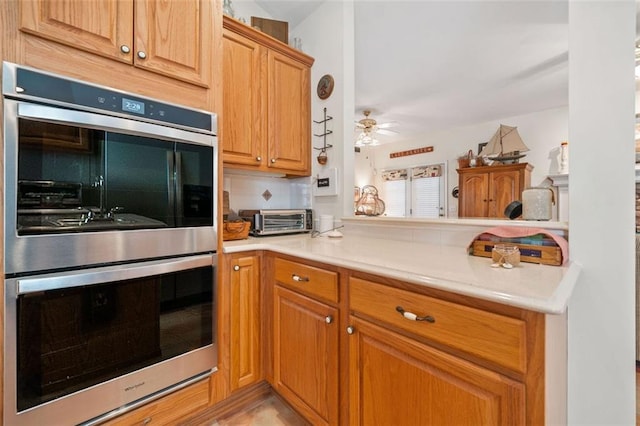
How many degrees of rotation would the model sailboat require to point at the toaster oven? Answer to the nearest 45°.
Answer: approximately 90° to its left

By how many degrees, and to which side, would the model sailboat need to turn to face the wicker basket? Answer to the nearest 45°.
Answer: approximately 90° to its left

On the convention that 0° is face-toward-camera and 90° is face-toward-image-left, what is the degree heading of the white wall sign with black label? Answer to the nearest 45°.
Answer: approximately 45°

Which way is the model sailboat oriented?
to the viewer's left

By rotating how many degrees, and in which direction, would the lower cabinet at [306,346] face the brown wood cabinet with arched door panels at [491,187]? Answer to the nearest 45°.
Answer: approximately 180°

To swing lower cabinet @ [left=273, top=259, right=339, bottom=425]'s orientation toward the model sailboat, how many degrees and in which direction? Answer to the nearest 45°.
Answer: approximately 180°
